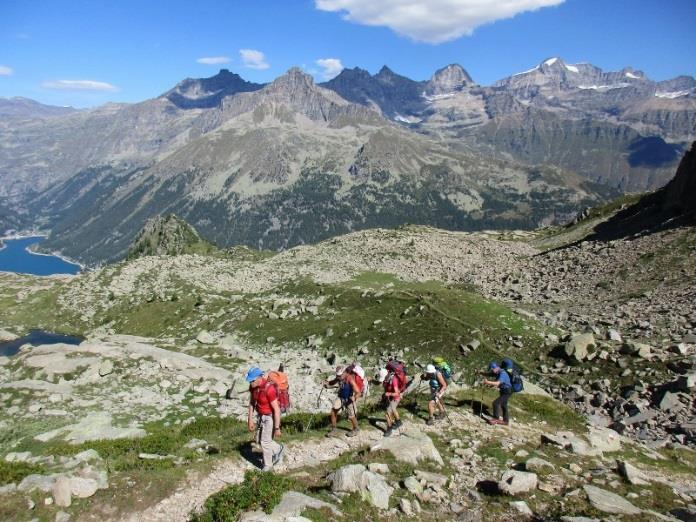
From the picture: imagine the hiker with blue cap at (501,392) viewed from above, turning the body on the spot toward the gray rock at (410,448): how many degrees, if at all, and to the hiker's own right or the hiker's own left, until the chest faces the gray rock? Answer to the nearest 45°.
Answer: approximately 45° to the hiker's own left

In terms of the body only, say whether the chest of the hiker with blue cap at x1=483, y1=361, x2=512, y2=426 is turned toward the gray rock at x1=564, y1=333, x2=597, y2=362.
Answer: no

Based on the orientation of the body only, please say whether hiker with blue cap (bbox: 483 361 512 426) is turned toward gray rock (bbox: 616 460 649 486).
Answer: no

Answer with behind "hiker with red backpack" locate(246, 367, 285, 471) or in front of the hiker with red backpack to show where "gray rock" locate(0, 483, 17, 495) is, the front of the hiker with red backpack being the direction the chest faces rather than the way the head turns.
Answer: in front

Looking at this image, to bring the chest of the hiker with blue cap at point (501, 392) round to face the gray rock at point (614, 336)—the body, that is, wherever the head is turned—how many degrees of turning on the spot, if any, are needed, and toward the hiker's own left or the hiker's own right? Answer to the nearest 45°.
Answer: approximately 135° to the hiker's own right

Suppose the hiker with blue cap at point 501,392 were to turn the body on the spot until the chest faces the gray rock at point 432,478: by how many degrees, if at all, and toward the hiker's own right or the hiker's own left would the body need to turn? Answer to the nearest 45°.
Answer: approximately 90° to the hiker's own left

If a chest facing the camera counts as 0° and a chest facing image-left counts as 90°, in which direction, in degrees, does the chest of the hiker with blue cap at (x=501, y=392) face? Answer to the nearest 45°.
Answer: approximately 90°

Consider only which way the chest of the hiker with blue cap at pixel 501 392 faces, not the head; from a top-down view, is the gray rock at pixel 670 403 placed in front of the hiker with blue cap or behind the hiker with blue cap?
behind

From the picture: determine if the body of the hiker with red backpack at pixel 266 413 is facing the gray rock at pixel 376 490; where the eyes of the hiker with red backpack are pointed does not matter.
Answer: no

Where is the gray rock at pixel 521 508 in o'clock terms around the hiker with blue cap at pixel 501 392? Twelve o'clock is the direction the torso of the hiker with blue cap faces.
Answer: The gray rock is roughly at 9 o'clock from the hiker with blue cap.

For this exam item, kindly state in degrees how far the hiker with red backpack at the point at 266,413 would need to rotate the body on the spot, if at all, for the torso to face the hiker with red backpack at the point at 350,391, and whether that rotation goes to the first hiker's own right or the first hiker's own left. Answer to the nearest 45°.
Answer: approximately 180°

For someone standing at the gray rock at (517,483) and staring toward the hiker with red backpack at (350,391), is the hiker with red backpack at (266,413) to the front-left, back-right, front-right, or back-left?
front-left

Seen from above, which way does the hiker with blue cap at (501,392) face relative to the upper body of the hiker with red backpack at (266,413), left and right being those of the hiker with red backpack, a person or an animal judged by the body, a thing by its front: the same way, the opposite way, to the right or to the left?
to the right
